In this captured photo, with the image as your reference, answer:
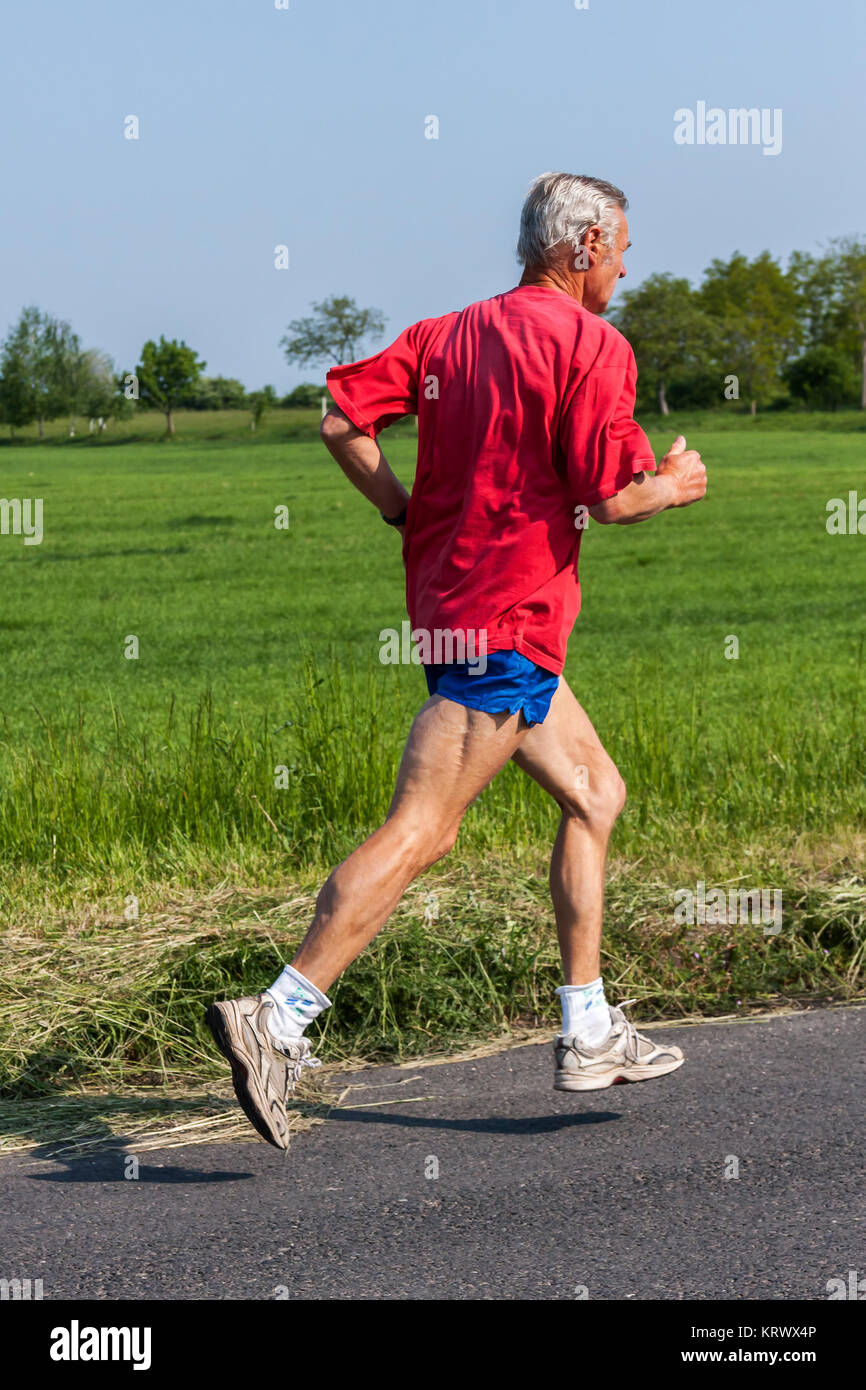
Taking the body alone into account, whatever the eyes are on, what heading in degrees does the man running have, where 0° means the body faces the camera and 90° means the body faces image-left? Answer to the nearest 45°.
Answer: approximately 225°
